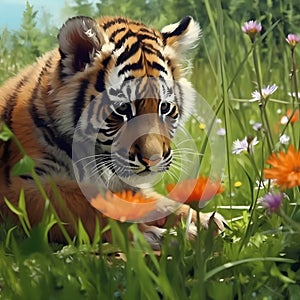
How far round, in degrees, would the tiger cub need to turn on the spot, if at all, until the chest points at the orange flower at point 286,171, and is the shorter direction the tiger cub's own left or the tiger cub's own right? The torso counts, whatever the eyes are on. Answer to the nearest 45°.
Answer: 0° — it already faces it

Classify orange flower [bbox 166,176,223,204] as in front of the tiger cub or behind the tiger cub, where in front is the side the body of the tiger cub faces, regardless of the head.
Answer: in front

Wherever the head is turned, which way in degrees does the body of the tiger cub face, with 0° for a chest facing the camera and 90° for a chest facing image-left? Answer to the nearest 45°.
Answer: approximately 315°
